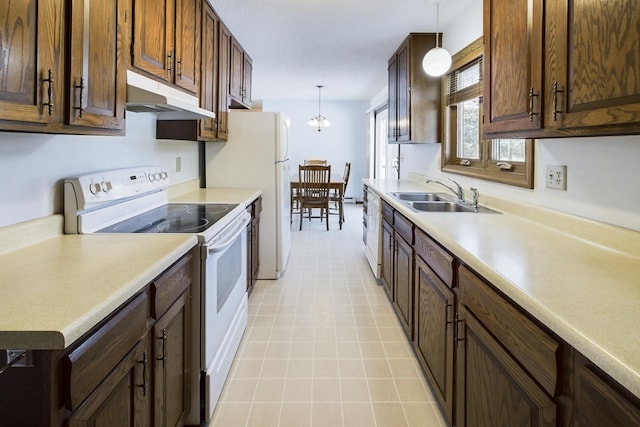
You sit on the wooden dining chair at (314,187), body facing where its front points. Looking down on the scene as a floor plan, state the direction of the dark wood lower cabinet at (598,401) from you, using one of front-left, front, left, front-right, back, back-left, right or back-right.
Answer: back

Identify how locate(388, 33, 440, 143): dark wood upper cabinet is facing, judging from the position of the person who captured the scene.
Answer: facing to the left of the viewer

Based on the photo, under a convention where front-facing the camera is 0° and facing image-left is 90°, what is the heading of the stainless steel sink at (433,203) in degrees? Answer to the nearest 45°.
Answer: approximately 90°

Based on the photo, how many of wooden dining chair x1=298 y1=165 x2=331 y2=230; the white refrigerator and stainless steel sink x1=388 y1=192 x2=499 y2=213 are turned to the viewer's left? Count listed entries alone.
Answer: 1

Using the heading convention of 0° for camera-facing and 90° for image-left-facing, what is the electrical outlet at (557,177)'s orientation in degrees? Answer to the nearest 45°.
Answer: approximately 45°

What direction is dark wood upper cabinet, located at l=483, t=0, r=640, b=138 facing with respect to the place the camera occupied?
facing the viewer and to the left of the viewer

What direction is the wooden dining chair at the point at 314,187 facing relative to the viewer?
away from the camera

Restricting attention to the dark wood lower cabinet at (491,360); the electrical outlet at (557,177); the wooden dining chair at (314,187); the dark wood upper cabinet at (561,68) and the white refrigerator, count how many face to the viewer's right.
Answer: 1

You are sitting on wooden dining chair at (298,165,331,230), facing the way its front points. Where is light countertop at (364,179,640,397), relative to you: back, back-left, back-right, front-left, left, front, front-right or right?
back

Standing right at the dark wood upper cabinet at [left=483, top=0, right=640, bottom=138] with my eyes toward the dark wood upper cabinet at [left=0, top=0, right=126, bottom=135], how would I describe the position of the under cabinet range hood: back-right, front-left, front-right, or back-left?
front-right

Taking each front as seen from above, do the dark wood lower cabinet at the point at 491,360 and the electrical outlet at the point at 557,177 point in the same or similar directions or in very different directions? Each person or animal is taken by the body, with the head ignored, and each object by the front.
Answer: same or similar directions

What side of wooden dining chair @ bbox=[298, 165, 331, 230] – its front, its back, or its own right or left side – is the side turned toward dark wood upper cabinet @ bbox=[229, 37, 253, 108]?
back

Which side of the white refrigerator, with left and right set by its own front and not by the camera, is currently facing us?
right
